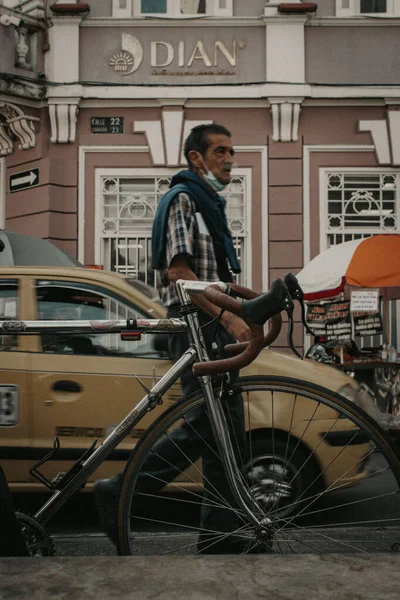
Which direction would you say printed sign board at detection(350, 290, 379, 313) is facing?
toward the camera

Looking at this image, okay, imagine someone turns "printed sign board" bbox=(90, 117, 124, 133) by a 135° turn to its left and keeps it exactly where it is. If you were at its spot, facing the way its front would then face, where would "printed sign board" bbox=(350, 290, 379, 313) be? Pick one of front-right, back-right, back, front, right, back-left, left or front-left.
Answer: right

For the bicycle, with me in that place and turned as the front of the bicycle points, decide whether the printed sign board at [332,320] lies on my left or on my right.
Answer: on my left

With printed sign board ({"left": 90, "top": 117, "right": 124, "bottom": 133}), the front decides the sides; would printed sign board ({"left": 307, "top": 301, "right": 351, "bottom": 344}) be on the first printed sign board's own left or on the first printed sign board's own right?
on the first printed sign board's own left

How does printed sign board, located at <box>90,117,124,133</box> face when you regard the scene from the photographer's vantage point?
facing the viewer

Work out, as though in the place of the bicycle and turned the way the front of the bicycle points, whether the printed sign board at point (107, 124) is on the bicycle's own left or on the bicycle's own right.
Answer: on the bicycle's own left

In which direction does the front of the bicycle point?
to the viewer's right

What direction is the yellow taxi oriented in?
to the viewer's right

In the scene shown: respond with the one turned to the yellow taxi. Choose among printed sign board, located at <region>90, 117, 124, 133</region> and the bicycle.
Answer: the printed sign board

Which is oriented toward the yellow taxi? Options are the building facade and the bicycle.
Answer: the building facade

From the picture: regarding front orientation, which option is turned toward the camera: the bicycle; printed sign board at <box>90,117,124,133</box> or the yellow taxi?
the printed sign board

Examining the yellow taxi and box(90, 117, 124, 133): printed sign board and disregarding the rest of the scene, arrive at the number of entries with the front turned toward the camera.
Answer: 1

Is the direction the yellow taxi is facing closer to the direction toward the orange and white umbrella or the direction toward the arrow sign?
the orange and white umbrella

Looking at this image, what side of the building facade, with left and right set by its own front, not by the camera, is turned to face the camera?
front

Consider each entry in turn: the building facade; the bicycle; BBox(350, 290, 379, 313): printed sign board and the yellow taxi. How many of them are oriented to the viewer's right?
2
